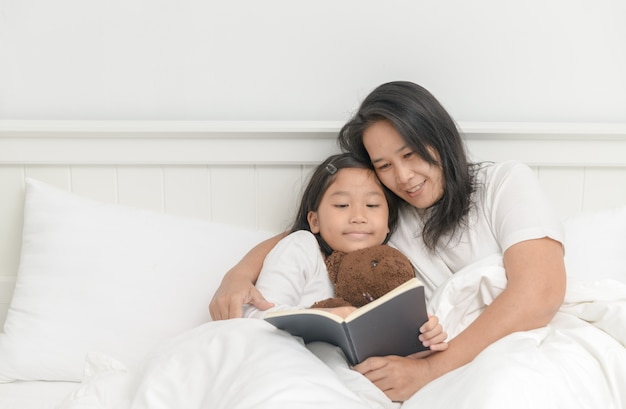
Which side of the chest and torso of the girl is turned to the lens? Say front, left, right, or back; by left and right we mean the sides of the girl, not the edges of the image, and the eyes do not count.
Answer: front

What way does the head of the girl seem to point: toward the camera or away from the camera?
toward the camera

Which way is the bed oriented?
toward the camera

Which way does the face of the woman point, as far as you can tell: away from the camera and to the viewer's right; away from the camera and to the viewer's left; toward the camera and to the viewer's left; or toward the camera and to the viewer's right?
toward the camera and to the viewer's left
